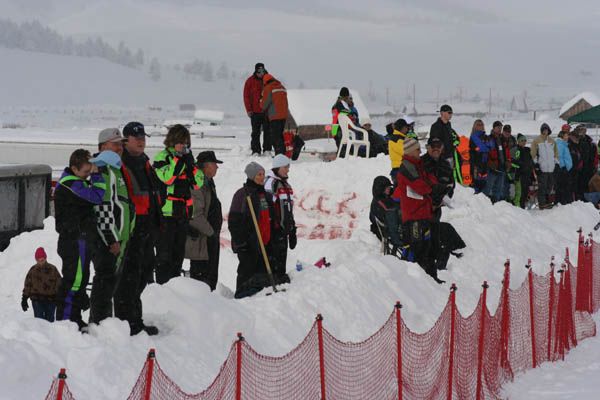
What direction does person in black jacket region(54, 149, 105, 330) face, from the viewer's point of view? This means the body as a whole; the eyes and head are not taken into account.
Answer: to the viewer's right

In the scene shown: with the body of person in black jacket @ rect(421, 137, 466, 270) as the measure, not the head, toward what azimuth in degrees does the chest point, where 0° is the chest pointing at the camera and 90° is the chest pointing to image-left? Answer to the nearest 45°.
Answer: approximately 315°
